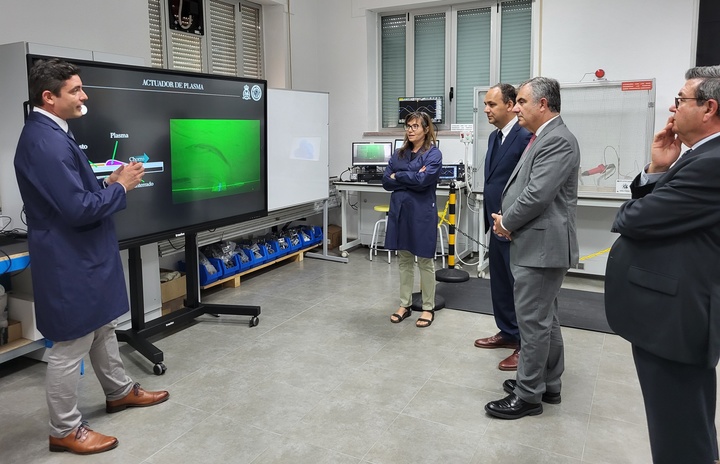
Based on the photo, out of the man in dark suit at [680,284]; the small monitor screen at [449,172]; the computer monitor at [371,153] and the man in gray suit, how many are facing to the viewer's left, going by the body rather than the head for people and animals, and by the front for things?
2

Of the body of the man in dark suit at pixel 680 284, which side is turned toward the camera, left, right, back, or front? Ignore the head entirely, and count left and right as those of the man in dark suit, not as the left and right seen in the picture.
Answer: left

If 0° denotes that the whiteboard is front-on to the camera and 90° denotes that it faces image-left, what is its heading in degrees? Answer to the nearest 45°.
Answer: approximately 315°

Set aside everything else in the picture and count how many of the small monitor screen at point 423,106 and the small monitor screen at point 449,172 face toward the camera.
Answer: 2

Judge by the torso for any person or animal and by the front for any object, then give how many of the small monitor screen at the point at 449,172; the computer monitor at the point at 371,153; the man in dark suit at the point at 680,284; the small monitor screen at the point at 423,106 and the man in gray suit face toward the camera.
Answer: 3

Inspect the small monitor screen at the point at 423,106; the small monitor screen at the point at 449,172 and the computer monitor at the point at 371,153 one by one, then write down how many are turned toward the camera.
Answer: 3

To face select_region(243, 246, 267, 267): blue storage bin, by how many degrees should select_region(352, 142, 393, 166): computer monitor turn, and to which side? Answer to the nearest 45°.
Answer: approximately 45° to its right

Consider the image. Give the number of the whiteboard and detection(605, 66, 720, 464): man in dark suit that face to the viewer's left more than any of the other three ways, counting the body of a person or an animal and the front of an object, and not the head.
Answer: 1

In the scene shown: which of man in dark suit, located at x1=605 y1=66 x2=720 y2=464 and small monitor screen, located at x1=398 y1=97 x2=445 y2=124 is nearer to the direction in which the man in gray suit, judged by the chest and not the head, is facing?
the small monitor screen

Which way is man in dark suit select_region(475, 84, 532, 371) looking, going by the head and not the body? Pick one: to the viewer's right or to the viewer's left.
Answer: to the viewer's left

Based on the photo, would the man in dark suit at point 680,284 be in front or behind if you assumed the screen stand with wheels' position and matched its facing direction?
in front

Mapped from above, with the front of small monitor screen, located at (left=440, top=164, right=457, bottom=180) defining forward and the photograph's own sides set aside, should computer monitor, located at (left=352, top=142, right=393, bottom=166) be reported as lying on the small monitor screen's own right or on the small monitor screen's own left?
on the small monitor screen's own right

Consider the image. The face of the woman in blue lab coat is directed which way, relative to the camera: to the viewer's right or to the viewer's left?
to the viewer's left

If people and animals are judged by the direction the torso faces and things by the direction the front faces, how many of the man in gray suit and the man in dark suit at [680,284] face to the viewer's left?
2

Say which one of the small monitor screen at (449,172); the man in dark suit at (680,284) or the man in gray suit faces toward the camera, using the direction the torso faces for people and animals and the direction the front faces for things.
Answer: the small monitor screen
